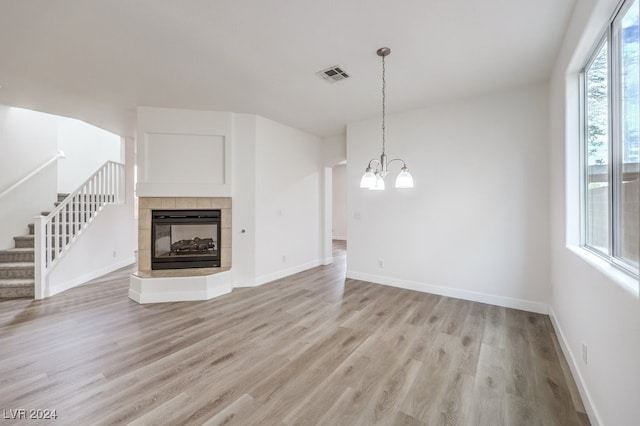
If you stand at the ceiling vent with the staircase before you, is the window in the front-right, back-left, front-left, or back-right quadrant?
back-left

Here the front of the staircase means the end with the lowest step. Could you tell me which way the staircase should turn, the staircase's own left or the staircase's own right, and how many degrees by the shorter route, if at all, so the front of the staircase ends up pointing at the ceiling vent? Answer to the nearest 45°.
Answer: approximately 45° to the staircase's own left

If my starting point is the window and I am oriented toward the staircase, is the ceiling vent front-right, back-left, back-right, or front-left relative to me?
front-right

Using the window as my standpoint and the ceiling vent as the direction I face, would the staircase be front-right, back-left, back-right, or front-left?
front-left

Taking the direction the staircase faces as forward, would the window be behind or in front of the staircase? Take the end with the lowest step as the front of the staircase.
in front

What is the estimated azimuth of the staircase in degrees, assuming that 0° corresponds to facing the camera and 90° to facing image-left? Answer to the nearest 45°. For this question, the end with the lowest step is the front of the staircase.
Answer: approximately 0°
